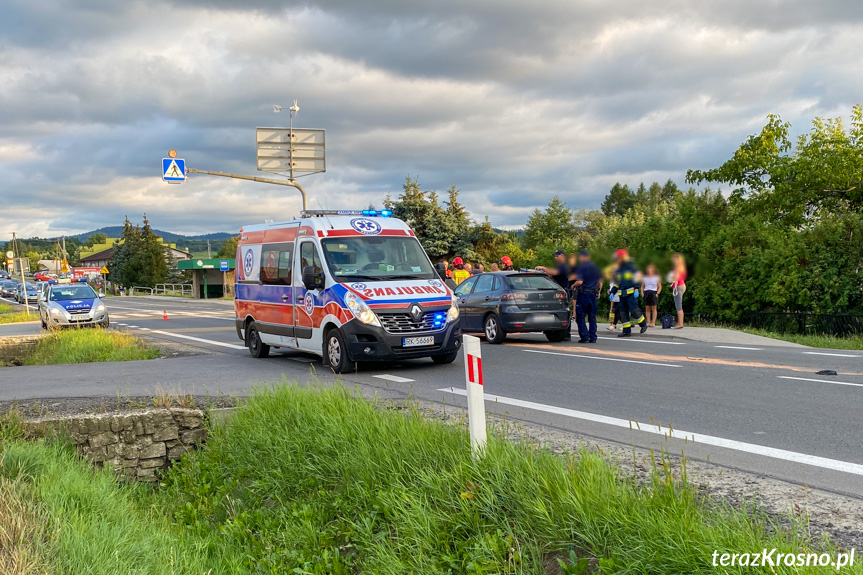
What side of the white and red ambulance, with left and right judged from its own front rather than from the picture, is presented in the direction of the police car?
back

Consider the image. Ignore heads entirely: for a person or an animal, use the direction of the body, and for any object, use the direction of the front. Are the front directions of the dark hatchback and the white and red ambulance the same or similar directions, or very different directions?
very different directions

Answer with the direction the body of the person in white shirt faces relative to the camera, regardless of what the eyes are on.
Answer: toward the camera

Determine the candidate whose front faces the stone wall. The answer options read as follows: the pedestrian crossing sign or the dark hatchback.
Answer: the pedestrian crossing sign

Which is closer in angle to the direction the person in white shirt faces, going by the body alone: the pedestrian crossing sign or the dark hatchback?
the dark hatchback

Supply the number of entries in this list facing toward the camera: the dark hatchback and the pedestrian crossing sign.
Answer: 1

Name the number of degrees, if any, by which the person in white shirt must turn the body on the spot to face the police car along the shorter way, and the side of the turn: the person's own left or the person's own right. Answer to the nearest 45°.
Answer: approximately 90° to the person's own right

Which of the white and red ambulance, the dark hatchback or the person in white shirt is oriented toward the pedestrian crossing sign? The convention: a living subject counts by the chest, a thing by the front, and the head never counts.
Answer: the dark hatchback

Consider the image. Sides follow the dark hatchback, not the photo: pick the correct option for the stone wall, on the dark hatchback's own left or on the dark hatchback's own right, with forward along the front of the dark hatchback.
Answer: on the dark hatchback's own left

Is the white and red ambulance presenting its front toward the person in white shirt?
no

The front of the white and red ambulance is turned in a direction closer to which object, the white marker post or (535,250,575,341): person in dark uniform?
the white marker post

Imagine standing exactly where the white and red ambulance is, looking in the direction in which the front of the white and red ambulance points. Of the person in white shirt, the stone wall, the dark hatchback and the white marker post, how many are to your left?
2

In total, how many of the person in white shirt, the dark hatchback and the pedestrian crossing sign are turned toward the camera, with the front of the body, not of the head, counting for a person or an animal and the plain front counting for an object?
2

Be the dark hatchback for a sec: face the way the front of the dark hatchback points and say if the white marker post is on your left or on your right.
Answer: on your left

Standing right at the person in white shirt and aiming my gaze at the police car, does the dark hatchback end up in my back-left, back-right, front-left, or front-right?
front-left

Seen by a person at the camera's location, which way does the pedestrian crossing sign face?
facing the viewer

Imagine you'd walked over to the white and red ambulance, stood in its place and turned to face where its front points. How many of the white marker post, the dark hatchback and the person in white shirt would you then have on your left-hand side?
2

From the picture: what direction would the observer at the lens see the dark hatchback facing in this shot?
facing away from the viewer and to the left of the viewer

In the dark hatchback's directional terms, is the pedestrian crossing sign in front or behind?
in front
